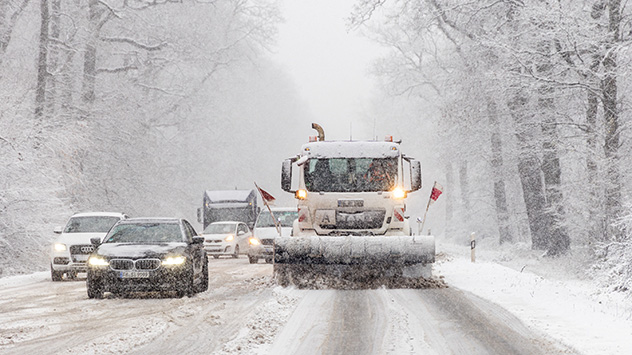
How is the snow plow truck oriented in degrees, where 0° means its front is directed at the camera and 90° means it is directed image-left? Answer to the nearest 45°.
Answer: approximately 0°

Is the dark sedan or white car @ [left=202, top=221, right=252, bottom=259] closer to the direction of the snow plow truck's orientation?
the dark sedan

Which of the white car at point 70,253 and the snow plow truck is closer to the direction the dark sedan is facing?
the snow plow truck

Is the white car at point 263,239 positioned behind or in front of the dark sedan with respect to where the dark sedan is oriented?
behind

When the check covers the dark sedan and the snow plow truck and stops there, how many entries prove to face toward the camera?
2

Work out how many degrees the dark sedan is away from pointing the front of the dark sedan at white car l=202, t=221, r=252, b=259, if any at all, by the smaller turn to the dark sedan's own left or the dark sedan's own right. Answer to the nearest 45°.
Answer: approximately 180°

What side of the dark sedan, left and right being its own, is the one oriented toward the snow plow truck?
left

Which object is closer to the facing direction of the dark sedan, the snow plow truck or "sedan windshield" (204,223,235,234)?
the snow plow truck

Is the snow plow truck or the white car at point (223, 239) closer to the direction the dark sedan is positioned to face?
the snow plow truck

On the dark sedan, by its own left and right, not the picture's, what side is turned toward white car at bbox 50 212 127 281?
back

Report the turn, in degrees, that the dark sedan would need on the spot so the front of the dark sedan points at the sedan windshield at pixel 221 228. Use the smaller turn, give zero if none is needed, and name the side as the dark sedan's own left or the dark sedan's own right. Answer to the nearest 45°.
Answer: approximately 180°
